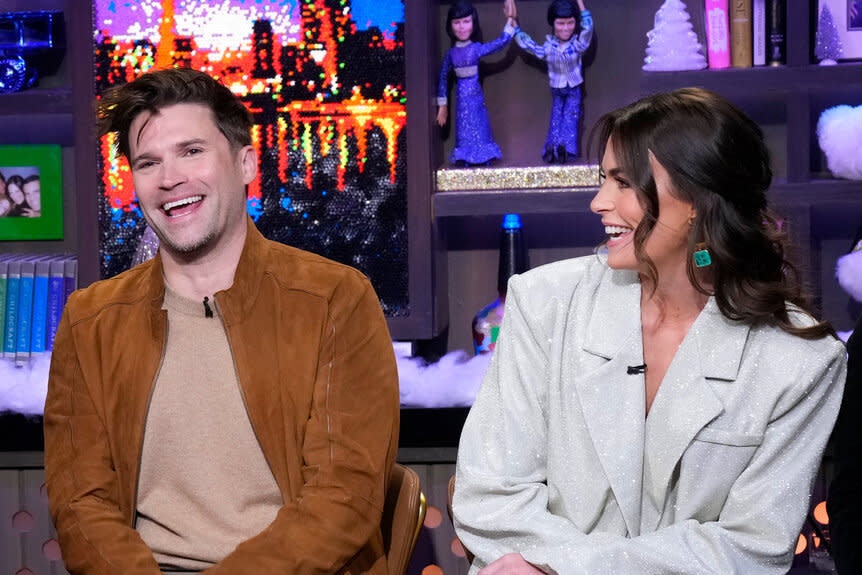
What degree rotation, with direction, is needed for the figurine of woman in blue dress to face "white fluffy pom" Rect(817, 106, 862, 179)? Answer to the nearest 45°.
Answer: approximately 90° to its left

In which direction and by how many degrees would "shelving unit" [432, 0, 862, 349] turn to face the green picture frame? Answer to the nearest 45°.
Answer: approximately 90° to its right

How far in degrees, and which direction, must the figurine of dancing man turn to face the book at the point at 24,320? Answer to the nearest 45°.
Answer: approximately 90° to its right

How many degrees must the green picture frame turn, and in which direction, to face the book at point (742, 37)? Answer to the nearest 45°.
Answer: approximately 45° to its left

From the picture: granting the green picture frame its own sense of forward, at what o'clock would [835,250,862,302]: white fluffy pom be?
The white fluffy pom is roughly at 10 o'clock from the green picture frame.

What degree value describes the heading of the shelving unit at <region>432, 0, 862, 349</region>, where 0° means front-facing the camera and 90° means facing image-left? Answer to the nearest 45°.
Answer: approximately 0°

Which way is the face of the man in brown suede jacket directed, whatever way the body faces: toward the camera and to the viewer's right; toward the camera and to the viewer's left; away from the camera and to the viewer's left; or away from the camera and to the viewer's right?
toward the camera and to the viewer's left

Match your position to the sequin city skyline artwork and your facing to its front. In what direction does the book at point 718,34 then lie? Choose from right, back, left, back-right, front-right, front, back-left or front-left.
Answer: left
